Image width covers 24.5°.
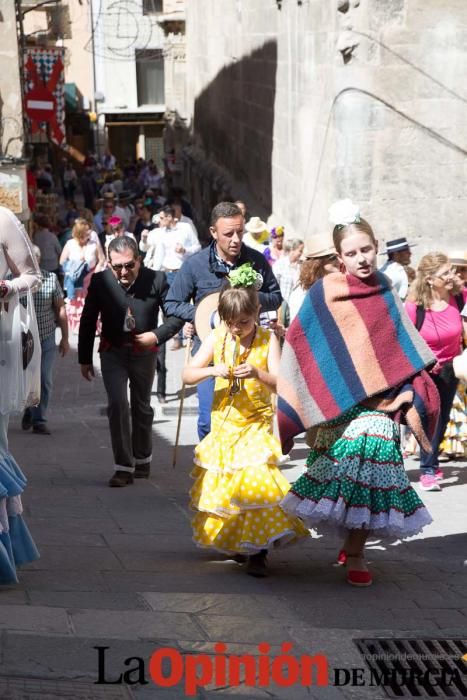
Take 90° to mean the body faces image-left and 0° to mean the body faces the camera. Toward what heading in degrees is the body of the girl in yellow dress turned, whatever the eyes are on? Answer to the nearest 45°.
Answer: approximately 0°

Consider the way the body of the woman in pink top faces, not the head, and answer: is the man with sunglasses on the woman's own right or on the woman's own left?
on the woman's own right

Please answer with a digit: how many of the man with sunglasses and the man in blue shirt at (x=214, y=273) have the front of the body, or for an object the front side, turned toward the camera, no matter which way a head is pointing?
2

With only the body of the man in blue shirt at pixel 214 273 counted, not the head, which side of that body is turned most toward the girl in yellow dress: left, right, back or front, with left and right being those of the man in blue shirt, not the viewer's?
front

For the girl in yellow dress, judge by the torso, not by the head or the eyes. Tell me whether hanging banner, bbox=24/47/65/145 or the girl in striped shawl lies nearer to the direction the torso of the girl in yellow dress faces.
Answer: the girl in striped shawl

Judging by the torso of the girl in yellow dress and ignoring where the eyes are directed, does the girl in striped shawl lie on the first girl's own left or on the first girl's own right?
on the first girl's own left

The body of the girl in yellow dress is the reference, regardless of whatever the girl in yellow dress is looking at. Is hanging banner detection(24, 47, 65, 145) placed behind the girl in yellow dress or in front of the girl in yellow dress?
behind

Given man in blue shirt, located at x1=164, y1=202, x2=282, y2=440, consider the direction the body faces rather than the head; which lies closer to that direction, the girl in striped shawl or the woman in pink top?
the girl in striped shawl

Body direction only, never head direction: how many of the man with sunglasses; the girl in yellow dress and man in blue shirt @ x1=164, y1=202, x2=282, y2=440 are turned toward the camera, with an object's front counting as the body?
3

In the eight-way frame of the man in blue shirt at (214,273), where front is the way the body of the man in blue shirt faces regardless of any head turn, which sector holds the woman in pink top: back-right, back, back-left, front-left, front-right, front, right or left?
back-left

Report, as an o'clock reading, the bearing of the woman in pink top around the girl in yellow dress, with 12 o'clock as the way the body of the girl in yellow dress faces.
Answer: The woman in pink top is roughly at 7 o'clock from the girl in yellow dress.

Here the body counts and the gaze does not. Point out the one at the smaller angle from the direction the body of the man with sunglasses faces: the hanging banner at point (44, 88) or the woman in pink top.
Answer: the woman in pink top
